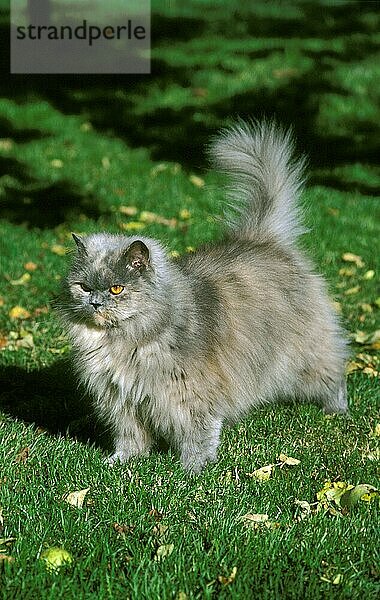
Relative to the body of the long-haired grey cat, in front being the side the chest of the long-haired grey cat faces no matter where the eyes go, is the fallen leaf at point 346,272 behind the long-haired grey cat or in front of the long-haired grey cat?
behind

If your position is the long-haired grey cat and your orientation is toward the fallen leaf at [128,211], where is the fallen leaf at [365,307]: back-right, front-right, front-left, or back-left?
front-right

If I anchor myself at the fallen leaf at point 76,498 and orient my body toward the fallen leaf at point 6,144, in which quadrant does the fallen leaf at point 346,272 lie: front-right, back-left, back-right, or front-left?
front-right

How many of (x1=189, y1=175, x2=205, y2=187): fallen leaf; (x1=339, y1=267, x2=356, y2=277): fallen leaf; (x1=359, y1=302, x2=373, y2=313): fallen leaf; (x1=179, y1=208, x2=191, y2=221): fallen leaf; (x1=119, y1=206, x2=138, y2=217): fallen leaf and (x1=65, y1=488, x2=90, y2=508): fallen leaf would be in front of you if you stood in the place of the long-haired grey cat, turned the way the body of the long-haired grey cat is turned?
1

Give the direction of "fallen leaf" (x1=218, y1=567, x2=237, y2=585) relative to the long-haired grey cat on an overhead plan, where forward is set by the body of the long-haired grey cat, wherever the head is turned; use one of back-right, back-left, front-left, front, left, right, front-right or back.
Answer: front-left

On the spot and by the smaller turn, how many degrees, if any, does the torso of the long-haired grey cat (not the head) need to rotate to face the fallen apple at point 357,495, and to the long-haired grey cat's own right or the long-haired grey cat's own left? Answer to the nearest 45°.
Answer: approximately 90° to the long-haired grey cat's own left

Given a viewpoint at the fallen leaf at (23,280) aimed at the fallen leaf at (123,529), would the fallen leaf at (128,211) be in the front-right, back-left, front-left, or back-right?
back-left

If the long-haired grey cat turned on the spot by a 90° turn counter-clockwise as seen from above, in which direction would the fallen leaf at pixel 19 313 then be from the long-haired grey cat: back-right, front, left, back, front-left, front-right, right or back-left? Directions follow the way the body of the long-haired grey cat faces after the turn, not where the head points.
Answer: back

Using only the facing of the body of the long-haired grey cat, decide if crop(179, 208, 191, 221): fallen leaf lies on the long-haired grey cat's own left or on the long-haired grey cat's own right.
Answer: on the long-haired grey cat's own right

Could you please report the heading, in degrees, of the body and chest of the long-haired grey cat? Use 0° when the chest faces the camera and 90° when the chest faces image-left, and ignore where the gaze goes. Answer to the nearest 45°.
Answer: approximately 45°

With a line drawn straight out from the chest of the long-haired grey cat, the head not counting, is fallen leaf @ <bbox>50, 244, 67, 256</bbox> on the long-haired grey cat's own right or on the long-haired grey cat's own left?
on the long-haired grey cat's own right

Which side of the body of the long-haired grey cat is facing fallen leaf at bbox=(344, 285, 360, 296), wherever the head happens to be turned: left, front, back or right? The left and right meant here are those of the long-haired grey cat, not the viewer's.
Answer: back

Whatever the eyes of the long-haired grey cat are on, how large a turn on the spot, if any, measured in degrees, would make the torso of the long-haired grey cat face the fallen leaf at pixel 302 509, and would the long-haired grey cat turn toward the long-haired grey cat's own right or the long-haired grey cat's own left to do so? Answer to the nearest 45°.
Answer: approximately 90° to the long-haired grey cat's own left

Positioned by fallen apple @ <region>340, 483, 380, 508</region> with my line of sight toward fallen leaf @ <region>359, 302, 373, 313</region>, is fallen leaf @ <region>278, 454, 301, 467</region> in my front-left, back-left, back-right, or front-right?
front-left

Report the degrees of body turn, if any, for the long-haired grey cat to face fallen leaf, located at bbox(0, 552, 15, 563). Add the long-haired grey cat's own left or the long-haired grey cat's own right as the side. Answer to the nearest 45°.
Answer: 0° — it already faces it

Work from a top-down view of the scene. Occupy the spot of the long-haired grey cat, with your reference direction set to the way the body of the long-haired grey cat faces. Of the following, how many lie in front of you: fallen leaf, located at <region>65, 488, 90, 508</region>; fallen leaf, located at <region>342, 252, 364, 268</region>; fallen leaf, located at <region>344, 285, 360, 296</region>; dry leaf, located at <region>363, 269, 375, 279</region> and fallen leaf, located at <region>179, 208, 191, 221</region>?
1
